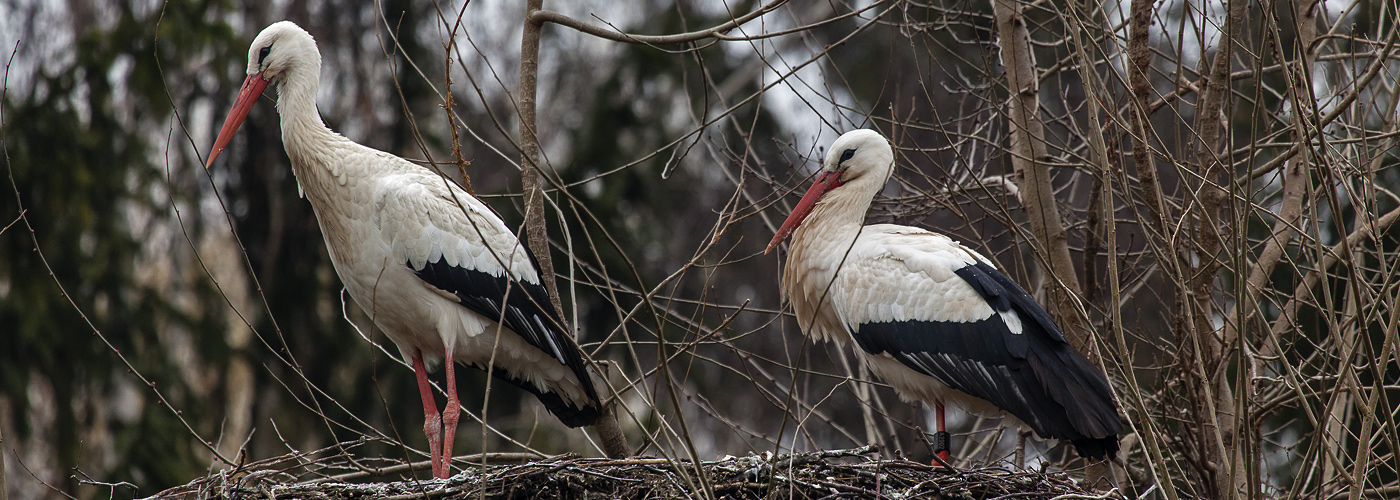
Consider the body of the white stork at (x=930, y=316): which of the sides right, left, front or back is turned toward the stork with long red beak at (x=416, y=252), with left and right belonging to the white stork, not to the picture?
front

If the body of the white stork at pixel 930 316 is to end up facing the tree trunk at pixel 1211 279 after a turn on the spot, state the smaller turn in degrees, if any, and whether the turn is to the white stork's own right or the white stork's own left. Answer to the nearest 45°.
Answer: approximately 180°

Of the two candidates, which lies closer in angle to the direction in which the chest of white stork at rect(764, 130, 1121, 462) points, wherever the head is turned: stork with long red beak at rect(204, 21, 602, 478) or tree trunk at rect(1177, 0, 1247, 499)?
the stork with long red beak

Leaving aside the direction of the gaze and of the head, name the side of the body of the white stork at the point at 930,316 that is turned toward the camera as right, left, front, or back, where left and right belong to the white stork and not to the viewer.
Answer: left
